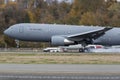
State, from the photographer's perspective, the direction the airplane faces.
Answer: facing to the left of the viewer
